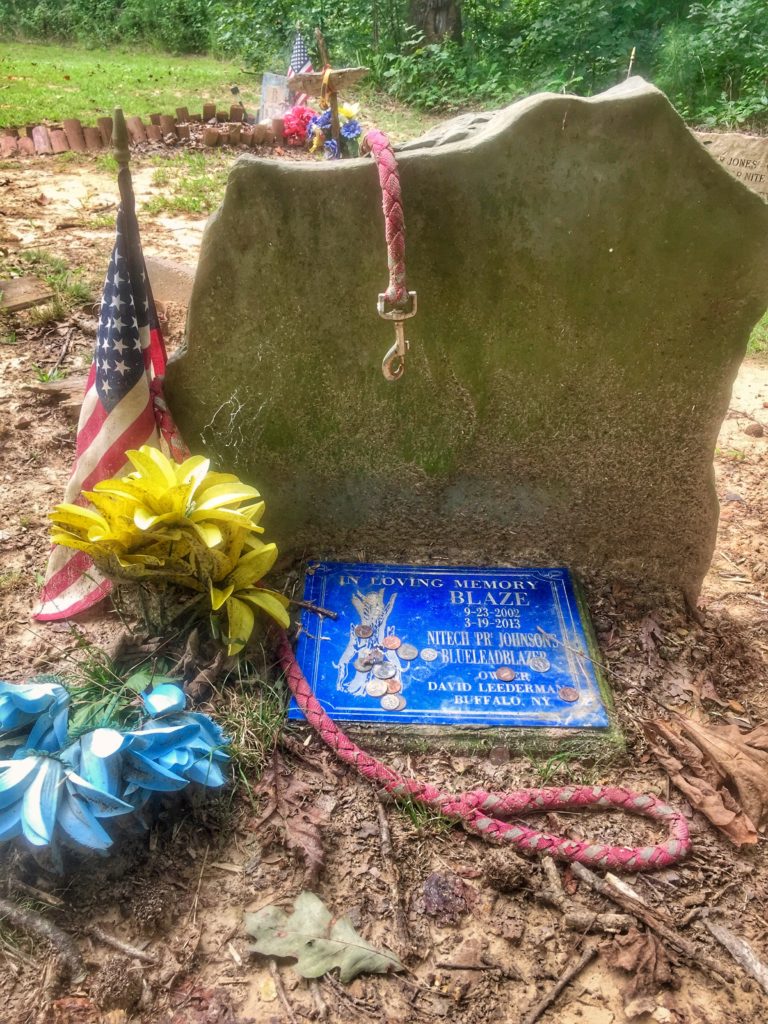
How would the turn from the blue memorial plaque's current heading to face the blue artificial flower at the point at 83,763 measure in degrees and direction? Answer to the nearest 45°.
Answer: approximately 45° to its right

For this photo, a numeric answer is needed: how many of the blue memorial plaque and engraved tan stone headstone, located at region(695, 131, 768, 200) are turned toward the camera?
2

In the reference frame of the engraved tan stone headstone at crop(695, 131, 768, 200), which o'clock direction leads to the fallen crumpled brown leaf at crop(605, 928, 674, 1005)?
The fallen crumpled brown leaf is roughly at 12 o'clock from the engraved tan stone headstone.

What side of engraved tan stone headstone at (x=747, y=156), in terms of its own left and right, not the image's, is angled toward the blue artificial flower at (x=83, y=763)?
front

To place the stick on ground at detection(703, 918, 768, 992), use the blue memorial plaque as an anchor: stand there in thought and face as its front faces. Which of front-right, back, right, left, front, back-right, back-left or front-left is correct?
front-left

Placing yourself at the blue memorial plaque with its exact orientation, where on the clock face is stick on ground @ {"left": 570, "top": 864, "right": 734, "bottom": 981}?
The stick on ground is roughly at 11 o'clock from the blue memorial plaque.

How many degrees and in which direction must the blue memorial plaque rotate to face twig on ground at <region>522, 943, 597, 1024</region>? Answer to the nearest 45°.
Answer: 0° — it already faces it

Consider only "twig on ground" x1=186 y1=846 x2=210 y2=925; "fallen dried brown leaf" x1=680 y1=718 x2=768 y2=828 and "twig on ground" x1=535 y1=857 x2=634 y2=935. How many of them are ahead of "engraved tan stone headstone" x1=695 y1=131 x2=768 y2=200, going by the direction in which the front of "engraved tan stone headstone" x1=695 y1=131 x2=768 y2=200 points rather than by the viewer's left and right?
3

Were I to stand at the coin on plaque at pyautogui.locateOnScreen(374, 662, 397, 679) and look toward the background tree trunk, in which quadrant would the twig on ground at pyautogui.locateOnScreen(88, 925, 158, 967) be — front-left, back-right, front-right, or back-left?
back-left

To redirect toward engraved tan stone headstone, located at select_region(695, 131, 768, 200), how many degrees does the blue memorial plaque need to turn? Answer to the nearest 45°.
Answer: approximately 135° to its left

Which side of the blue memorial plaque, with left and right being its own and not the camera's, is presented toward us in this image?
front

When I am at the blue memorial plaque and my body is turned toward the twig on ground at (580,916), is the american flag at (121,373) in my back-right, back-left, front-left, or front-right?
back-right

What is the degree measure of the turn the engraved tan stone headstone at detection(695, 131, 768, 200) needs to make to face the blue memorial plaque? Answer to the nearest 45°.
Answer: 0° — it already faces it

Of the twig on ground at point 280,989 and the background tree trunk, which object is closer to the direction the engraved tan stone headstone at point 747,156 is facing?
the twig on ground

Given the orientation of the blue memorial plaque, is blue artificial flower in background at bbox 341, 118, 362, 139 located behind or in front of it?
behind
